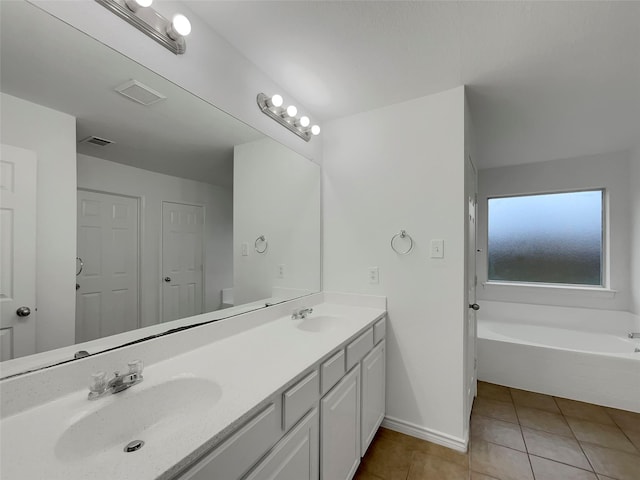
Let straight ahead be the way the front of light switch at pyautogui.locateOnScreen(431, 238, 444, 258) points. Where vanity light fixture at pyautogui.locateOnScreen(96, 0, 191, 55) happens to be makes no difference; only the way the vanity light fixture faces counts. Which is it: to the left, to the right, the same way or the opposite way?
to the left

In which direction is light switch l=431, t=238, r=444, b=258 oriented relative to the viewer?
toward the camera

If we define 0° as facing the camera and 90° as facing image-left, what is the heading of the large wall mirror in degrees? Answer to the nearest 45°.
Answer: approximately 315°

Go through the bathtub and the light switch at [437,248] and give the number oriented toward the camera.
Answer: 2

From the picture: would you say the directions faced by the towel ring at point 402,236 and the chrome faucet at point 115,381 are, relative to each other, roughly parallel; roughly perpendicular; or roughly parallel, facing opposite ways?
roughly perpendicular

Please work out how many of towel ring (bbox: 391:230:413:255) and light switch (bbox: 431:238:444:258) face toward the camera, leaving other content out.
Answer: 2

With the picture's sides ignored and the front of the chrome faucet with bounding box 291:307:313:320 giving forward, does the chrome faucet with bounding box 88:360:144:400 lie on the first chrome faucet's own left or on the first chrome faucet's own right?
on the first chrome faucet's own right

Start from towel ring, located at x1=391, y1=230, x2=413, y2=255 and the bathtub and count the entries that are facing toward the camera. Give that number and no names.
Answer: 2

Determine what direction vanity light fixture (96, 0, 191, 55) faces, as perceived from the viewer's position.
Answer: facing the viewer and to the right of the viewer

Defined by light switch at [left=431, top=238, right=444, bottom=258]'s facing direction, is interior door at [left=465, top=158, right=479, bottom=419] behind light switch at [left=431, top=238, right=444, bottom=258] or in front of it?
behind

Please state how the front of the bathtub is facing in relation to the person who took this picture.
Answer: facing the viewer

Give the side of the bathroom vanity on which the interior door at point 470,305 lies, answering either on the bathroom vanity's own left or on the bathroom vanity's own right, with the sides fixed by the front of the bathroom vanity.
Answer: on the bathroom vanity's own left

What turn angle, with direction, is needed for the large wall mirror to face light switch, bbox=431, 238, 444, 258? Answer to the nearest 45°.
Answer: approximately 45° to its left

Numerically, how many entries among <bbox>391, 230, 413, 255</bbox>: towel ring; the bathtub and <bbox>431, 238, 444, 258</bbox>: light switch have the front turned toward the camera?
3

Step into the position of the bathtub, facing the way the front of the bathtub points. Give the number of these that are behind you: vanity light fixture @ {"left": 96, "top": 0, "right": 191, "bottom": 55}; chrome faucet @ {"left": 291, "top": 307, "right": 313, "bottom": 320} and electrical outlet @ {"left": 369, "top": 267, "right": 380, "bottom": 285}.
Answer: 0
